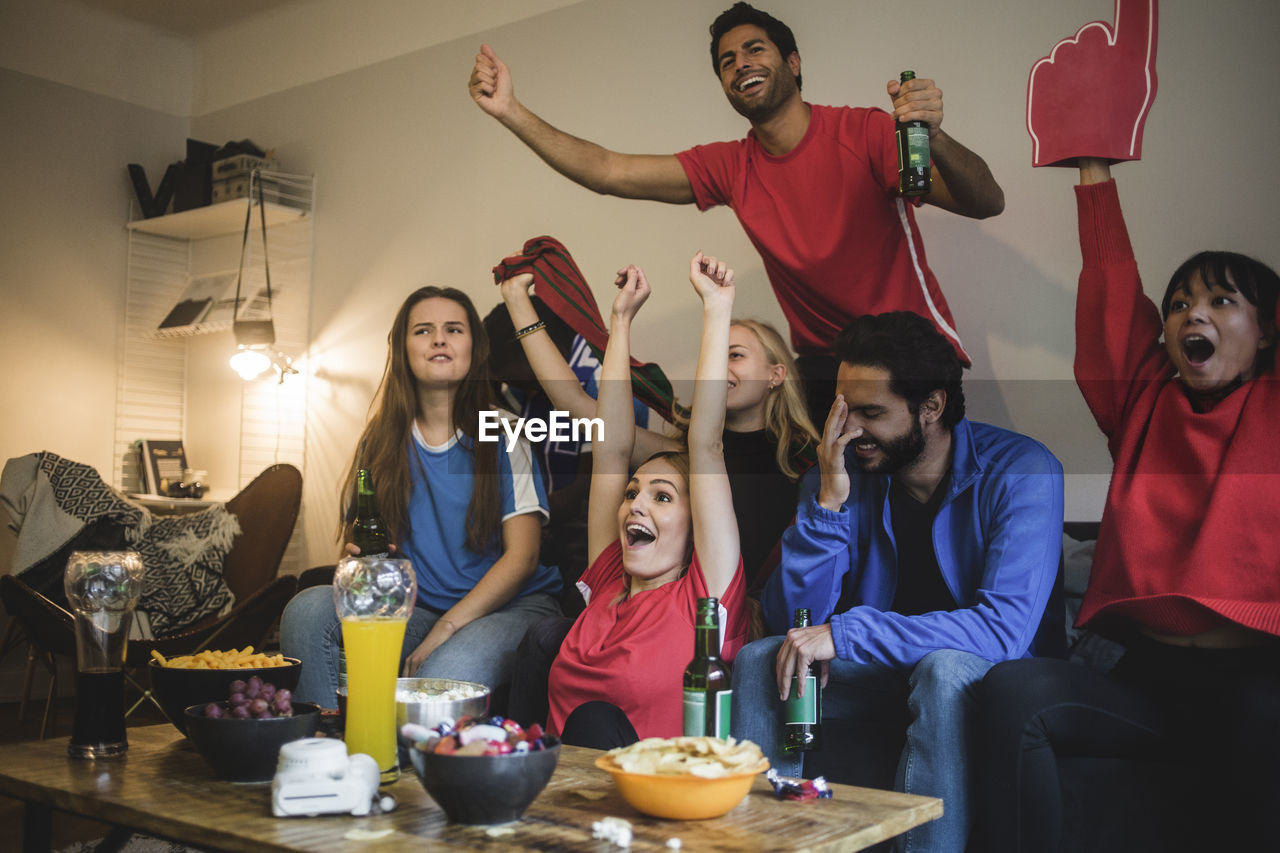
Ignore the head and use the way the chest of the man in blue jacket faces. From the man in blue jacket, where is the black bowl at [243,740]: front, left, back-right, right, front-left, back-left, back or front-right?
front

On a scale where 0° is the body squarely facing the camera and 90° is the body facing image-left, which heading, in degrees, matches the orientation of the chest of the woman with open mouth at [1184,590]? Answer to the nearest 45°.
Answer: approximately 45°

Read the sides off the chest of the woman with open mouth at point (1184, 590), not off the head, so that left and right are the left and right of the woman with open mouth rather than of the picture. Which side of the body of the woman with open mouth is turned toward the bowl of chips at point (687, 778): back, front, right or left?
front

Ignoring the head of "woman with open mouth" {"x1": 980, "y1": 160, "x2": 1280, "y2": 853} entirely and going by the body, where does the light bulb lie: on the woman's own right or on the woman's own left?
on the woman's own right

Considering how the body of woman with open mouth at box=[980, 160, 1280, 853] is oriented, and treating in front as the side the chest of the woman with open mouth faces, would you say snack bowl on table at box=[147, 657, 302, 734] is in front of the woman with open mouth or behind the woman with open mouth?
in front

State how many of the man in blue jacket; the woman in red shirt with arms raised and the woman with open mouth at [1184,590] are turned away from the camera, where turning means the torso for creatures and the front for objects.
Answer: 0

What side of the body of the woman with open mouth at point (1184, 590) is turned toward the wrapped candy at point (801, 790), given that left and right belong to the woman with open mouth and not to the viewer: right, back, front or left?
front

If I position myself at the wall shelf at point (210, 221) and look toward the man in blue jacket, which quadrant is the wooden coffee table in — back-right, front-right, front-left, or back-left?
front-right

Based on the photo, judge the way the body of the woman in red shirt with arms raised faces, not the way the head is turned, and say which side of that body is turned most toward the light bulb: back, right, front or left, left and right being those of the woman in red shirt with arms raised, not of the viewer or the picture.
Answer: right

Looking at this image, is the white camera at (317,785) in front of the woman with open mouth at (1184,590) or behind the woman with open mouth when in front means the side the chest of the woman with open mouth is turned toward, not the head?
in front

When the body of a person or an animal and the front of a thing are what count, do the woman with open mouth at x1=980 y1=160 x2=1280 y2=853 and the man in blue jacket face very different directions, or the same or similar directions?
same or similar directions

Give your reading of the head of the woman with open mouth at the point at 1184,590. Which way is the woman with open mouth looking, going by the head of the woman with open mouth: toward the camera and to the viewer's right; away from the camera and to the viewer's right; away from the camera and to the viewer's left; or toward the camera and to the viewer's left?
toward the camera and to the viewer's left

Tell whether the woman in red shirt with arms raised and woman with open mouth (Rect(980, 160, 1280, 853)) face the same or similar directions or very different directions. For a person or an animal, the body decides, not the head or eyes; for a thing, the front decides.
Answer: same or similar directions

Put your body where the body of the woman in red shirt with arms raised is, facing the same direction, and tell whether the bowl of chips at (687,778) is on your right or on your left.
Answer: on your left

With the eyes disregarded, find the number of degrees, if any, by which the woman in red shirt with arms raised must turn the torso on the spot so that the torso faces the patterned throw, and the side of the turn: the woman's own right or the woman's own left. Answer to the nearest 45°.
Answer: approximately 90° to the woman's own right

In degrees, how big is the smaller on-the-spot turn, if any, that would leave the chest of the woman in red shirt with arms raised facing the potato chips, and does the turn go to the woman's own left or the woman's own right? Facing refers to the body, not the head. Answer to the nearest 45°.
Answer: approximately 45° to the woman's own left

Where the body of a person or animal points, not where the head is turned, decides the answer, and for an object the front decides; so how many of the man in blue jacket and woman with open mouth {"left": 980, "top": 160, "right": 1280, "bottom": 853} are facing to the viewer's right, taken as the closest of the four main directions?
0
